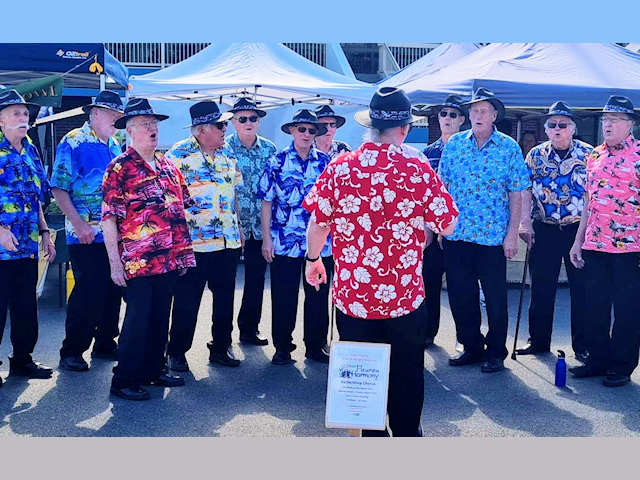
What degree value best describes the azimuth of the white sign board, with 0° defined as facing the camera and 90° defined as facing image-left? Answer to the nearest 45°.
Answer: approximately 0°

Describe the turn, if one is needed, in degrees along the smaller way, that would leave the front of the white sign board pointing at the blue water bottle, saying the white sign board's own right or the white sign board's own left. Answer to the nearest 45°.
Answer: approximately 135° to the white sign board's own left

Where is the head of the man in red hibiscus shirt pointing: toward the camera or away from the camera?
away from the camera
